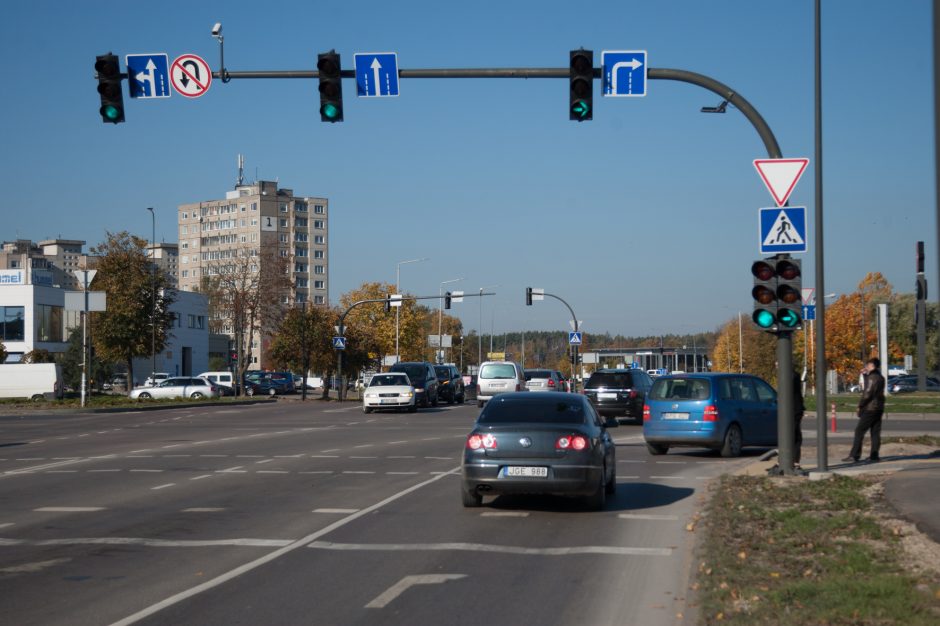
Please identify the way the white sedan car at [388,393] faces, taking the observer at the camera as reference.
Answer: facing the viewer

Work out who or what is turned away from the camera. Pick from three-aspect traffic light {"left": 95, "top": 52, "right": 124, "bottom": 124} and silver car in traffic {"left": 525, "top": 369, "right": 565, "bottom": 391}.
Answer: the silver car in traffic

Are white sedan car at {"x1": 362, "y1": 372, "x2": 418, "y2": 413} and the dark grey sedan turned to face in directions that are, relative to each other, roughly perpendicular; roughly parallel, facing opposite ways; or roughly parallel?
roughly parallel, facing opposite ways

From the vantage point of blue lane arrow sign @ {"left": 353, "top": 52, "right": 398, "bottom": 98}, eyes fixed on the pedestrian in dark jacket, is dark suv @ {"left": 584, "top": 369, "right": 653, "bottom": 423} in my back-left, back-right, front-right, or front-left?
front-left

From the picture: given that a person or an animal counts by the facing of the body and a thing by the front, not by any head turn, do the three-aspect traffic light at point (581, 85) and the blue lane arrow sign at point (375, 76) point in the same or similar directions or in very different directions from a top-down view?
same or similar directions

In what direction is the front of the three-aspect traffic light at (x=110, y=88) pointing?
toward the camera

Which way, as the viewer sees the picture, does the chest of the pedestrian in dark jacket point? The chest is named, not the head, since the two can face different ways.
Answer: to the viewer's left

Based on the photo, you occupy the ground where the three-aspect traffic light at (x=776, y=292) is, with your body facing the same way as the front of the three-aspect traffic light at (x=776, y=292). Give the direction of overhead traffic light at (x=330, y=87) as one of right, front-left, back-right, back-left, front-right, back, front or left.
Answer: right

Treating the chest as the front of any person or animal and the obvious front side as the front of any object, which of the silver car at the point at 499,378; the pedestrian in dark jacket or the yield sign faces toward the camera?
the yield sign

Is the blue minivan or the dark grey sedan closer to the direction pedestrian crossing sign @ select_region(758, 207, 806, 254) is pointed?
the dark grey sedan

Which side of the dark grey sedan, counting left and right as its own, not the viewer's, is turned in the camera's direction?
back

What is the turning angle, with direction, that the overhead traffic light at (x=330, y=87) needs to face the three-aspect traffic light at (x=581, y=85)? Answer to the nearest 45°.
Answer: approximately 90° to its left

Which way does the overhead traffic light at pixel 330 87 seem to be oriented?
toward the camera
